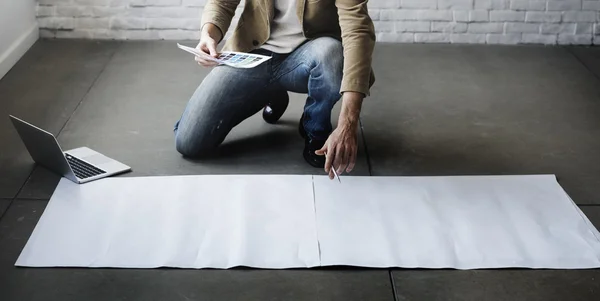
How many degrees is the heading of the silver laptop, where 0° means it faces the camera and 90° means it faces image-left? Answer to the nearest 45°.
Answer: approximately 225°

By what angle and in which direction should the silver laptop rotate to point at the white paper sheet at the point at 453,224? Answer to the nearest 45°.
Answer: approximately 90° to its right

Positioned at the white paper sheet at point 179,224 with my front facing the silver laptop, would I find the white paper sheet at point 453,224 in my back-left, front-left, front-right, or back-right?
back-right
